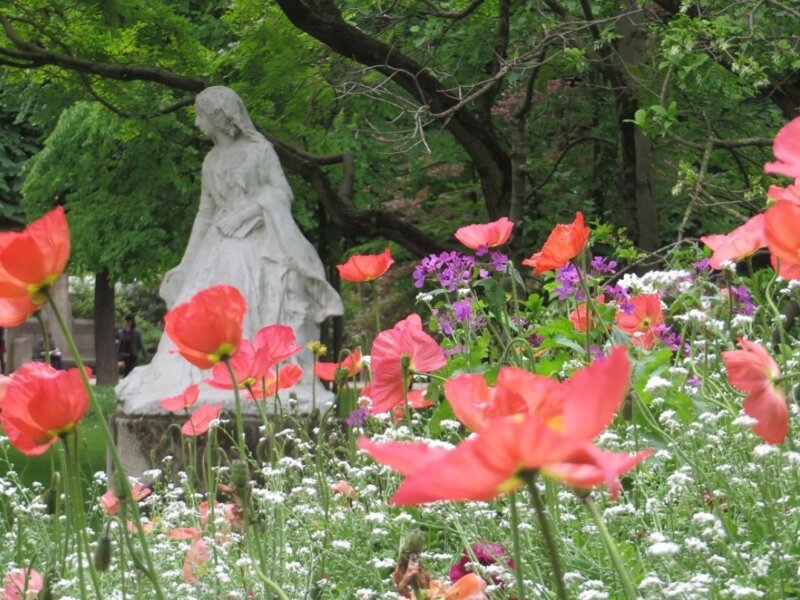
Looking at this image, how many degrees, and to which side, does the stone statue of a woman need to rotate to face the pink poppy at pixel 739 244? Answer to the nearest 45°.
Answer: approximately 45° to its left

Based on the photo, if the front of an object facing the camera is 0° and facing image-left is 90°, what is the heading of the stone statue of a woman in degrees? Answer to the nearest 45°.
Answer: approximately 45°

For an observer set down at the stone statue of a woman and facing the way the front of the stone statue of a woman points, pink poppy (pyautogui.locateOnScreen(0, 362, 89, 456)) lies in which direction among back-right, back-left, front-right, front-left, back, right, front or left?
front-left

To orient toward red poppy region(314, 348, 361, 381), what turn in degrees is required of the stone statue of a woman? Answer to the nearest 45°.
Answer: approximately 45° to its left

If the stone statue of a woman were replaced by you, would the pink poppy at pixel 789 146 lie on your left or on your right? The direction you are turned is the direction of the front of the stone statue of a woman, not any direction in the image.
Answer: on your left

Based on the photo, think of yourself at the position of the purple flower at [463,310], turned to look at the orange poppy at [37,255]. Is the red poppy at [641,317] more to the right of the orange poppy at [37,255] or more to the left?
left

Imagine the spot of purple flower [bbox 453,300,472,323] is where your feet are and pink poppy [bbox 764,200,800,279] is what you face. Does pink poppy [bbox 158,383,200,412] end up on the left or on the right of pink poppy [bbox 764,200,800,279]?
right

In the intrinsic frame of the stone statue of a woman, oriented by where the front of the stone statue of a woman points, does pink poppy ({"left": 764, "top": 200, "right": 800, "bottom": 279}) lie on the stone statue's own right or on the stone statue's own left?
on the stone statue's own left

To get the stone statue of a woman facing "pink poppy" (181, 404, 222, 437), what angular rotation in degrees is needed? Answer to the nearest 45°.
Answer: approximately 45° to its left

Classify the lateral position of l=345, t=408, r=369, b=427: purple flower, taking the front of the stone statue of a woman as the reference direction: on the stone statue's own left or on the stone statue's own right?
on the stone statue's own left

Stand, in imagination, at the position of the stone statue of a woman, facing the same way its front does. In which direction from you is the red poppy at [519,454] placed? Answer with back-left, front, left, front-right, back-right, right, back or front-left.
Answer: front-left
